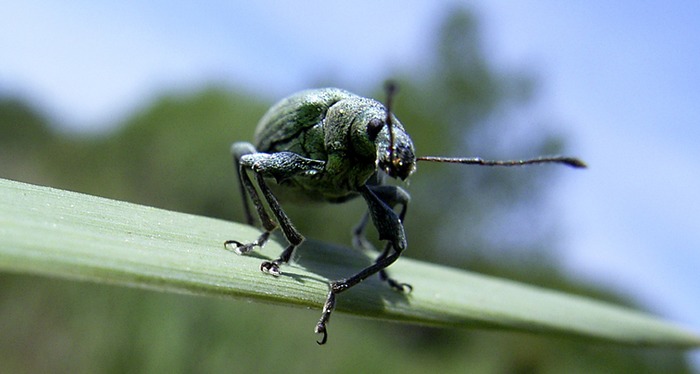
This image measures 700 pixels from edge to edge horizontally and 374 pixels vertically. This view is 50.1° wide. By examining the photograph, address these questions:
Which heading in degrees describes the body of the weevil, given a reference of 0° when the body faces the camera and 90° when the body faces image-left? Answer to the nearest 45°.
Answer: approximately 315°

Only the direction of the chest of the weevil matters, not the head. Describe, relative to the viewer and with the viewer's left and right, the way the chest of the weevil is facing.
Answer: facing the viewer and to the right of the viewer
